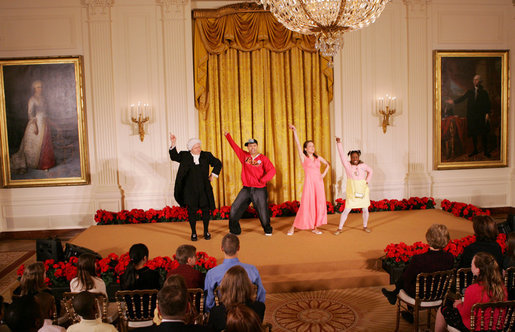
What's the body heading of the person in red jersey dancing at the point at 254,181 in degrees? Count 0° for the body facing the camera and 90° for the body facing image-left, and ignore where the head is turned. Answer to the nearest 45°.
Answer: approximately 0°

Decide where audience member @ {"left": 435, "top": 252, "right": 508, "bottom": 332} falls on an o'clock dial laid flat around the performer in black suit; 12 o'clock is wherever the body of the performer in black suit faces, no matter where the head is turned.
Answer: The audience member is roughly at 11 o'clock from the performer in black suit.

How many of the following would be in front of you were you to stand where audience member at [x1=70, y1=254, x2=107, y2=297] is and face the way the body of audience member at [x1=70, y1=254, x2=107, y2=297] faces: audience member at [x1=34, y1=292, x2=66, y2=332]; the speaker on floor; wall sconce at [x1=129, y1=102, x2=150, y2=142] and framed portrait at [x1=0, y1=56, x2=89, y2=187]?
3

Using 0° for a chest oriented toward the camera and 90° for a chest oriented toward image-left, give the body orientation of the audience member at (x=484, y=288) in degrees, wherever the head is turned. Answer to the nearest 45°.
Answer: approximately 135°

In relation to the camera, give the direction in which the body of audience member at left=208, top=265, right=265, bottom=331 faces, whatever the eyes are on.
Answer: away from the camera

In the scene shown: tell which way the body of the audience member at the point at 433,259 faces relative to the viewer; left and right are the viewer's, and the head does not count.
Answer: facing away from the viewer and to the left of the viewer

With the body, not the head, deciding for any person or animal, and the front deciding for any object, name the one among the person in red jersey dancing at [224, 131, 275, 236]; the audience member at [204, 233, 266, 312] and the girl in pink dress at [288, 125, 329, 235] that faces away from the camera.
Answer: the audience member

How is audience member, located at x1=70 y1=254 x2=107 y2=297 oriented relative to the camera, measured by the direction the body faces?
away from the camera

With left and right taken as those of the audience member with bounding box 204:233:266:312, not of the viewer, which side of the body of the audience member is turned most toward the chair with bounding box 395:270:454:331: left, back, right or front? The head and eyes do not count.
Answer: right

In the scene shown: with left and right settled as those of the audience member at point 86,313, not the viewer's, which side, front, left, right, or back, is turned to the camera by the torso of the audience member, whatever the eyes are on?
back

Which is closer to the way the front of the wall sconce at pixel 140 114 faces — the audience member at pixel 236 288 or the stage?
the audience member

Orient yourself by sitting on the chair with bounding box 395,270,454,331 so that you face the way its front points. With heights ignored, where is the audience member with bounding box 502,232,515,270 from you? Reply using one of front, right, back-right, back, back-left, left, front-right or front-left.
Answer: right

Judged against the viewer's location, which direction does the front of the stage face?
facing the viewer

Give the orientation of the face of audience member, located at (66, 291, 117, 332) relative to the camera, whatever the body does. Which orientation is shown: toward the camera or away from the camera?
away from the camera

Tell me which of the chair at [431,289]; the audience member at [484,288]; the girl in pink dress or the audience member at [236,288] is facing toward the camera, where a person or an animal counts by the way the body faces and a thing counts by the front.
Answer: the girl in pink dress

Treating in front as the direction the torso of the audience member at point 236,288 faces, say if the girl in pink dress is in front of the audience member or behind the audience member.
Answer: in front

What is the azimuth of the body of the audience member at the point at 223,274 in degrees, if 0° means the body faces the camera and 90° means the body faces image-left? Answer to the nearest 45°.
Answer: approximately 180°

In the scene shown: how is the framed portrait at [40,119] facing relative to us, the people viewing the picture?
facing the viewer

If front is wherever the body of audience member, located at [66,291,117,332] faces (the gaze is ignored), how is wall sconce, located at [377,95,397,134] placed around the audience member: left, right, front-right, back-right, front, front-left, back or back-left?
front-right

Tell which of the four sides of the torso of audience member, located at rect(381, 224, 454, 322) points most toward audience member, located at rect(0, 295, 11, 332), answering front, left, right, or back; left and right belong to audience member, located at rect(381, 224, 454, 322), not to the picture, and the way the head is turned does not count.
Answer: left

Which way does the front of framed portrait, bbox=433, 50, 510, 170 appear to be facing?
toward the camera

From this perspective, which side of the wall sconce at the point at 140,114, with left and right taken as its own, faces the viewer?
front

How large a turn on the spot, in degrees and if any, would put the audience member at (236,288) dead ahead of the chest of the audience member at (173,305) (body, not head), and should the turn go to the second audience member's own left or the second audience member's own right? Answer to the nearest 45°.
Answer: approximately 45° to the second audience member's own right
